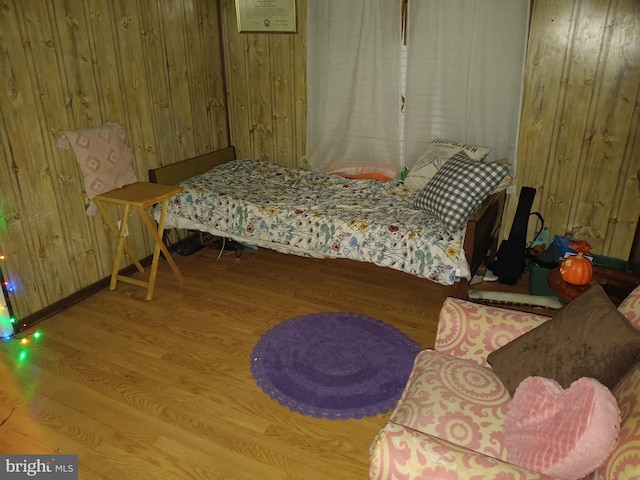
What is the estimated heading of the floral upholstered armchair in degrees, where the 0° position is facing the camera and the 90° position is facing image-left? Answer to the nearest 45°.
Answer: approximately 45°

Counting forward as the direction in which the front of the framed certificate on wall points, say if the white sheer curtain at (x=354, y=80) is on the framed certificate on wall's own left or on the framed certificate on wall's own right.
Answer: on the framed certificate on wall's own left

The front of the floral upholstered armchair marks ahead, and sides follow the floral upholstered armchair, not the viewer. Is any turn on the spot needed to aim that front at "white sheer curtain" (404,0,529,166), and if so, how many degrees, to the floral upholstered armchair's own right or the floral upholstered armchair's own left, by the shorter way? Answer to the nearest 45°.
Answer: approximately 135° to the floral upholstered armchair's own right

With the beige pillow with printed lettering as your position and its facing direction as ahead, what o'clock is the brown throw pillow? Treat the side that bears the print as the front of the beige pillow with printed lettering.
The brown throw pillow is roughly at 10 o'clock from the beige pillow with printed lettering.

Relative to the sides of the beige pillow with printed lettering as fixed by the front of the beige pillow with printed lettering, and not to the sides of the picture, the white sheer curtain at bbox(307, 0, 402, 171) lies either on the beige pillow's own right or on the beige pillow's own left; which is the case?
on the beige pillow's own right

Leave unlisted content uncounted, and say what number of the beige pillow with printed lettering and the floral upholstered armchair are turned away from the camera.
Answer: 0

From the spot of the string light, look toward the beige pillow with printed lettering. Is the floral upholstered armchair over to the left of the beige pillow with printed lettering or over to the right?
right

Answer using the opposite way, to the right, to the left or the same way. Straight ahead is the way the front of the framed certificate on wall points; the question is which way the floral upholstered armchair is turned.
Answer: to the right

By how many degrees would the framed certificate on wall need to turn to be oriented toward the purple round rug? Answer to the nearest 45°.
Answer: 0° — it already faces it

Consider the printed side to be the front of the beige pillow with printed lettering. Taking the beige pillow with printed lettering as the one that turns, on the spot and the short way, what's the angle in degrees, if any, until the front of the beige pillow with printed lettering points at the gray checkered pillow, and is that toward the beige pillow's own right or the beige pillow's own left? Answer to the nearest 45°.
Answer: approximately 45° to the beige pillow's own left

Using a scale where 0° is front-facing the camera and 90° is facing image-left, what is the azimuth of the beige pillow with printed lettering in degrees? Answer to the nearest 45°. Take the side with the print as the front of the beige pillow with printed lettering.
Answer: approximately 45°
